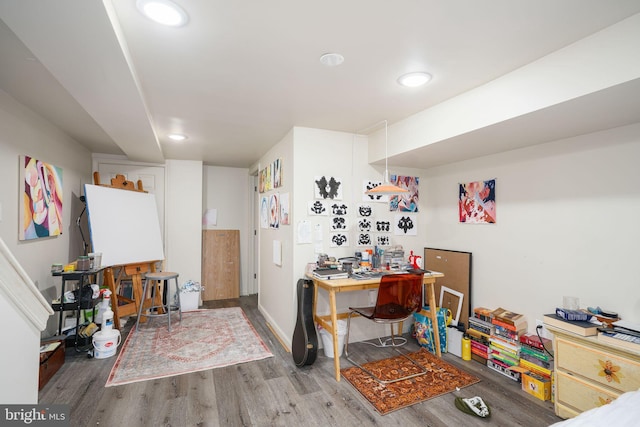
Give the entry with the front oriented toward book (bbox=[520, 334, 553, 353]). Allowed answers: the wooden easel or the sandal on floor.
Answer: the wooden easel

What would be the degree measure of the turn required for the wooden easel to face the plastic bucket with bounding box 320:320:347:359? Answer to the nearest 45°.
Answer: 0° — it already faces it

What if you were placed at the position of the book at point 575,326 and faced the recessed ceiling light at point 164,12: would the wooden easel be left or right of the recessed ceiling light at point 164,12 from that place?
right

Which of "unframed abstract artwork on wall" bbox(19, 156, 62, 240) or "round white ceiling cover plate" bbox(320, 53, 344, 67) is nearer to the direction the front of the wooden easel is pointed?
the round white ceiling cover plate

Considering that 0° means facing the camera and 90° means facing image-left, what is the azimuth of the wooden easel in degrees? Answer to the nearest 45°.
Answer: approximately 315°

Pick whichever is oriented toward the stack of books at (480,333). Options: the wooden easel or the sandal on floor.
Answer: the wooden easel

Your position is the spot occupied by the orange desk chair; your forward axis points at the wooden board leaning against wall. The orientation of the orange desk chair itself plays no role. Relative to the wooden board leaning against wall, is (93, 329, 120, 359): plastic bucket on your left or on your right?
left

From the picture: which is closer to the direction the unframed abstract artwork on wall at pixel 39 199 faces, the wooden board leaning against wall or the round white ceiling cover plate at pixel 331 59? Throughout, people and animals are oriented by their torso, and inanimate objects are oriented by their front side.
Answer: the round white ceiling cover plate

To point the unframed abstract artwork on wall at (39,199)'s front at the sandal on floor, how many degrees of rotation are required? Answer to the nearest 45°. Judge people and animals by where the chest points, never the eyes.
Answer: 0° — it already faces it

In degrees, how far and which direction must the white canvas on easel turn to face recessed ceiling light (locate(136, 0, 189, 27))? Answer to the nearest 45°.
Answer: approximately 45° to its right

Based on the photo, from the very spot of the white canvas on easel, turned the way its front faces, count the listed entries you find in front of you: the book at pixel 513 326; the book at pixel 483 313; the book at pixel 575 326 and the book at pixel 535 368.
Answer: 4
